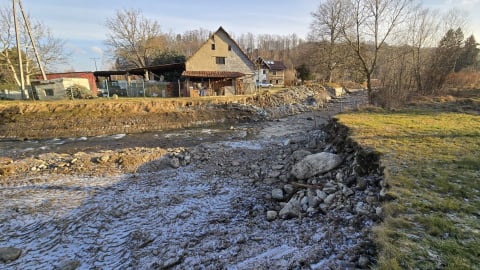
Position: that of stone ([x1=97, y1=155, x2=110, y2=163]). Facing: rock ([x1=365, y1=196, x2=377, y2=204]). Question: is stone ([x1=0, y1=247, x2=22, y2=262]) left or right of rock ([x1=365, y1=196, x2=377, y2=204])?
right

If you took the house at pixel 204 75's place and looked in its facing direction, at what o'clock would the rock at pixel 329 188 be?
The rock is roughly at 12 o'clock from the house.

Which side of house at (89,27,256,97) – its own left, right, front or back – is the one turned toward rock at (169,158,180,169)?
front

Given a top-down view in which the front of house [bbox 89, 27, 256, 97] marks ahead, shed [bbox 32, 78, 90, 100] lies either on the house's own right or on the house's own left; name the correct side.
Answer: on the house's own right

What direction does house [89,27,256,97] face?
toward the camera

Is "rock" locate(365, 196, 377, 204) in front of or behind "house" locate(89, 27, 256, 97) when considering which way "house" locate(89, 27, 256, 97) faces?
in front

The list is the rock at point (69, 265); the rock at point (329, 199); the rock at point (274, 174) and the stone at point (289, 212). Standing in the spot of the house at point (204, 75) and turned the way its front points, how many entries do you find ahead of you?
4

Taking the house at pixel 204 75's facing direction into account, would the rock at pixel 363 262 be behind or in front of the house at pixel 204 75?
in front

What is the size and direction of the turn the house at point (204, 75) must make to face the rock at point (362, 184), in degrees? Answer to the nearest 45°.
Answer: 0° — it already faces it

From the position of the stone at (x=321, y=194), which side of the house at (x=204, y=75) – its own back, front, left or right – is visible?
front
